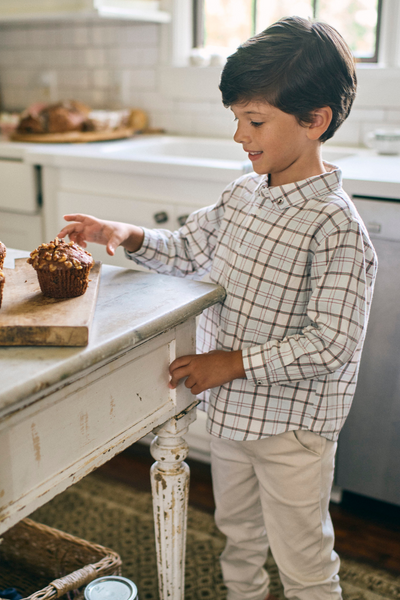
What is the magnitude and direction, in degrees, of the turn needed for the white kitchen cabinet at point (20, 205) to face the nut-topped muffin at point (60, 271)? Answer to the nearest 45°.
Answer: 0° — it already faces it

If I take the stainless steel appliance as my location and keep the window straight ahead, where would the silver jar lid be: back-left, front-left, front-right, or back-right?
back-left

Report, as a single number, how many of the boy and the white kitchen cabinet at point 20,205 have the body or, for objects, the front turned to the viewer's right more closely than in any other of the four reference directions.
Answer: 0

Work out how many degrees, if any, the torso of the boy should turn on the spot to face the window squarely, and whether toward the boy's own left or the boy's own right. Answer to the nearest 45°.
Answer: approximately 135° to the boy's own right

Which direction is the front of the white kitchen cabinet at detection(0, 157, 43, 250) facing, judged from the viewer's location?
facing the viewer

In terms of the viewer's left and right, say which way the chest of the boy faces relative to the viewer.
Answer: facing the viewer and to the left of the viewer

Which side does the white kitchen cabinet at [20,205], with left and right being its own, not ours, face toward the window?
left

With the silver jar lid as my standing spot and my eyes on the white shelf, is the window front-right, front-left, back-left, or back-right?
front-right

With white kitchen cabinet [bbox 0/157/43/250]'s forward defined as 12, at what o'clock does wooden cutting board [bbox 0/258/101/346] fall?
The wooden cutting board is roughly at 12 o'clock from the white kitchen cabinet.

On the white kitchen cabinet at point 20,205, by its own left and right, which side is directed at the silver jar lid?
front

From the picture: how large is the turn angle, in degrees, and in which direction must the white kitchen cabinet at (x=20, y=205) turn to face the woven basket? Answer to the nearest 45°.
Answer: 0° — it already faces it
